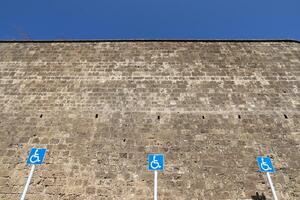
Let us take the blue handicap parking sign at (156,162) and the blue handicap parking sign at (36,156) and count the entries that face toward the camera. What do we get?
2

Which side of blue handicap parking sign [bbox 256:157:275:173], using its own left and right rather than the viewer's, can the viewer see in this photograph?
front

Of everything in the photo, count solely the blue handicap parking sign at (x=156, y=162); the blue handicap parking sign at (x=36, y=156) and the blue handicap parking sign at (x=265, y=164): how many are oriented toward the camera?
3

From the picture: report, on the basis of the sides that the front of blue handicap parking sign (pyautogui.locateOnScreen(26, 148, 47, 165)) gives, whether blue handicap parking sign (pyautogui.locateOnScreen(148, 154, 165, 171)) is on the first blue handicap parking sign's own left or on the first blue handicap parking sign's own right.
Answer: on the first blue handicap parking sign's own left

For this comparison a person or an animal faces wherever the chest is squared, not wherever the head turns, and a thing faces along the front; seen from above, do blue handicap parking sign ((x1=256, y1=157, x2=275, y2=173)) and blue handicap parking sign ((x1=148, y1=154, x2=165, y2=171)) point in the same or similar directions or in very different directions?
same or similar directions

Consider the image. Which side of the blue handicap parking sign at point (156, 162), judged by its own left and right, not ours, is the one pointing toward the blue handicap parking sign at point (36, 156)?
right

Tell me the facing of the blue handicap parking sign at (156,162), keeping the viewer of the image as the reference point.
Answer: facing the viewer

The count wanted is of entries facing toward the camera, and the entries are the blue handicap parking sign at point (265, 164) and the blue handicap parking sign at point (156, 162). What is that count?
2

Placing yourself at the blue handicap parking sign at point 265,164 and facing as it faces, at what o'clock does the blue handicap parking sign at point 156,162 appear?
the blue handicap parking sign at point 156,162 is roughly at 2 o'clock from the blue handicap parking sign at point 265,164.

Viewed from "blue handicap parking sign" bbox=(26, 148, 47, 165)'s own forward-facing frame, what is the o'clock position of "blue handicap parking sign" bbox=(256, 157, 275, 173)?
"blue handicap parking sign" bbox=(256, 157, 275, 173) is roughly at 10 o'clock from "blue handicap parking sign" bbox=(26, 148, 47, 165).

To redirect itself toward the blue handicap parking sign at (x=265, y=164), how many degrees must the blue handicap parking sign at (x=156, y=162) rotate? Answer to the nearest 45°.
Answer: approximately 90° to its left

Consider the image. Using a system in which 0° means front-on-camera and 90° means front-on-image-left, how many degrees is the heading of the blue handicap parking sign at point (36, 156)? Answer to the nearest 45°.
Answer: approximately 0°

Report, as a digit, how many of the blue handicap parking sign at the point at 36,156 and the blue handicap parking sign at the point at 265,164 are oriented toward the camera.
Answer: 2
